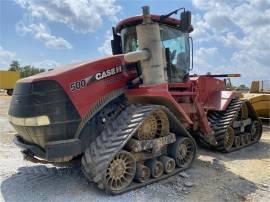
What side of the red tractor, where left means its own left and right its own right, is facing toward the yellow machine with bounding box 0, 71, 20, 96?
right

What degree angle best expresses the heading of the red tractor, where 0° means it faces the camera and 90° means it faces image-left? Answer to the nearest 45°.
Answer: approximately 45°
